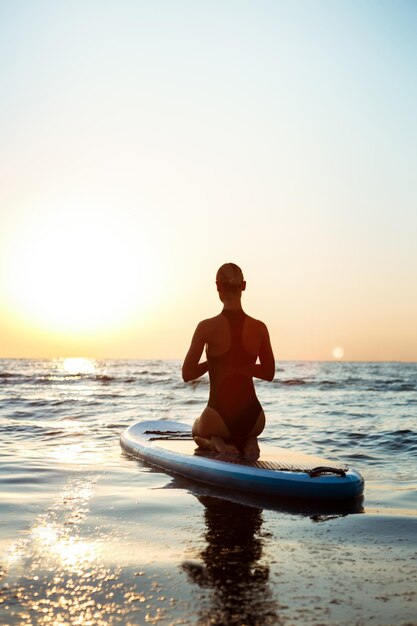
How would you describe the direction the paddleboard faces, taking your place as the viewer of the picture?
facing away from the viewer and to the left of the viewer

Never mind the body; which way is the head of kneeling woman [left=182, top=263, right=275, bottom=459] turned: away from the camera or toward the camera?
away from the camera

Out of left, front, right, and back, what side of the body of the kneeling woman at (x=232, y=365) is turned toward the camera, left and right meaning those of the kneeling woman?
back
